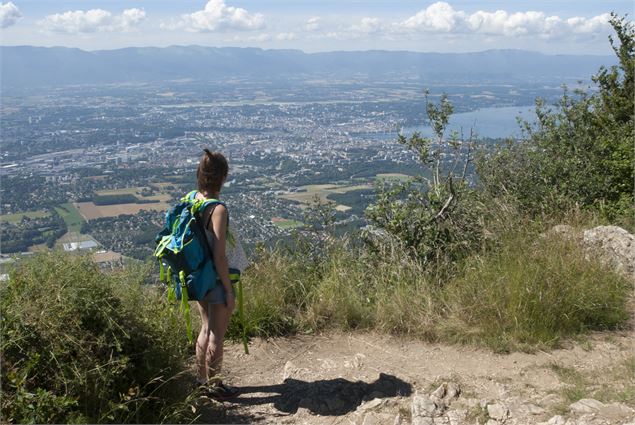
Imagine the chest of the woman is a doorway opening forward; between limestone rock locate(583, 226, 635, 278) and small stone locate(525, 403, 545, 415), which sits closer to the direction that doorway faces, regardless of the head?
the limestone rock

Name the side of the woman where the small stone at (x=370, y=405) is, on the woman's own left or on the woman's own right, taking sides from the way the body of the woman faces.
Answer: on the woman's own right

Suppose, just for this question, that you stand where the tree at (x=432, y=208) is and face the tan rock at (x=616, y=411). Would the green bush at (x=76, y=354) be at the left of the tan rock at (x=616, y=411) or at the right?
right

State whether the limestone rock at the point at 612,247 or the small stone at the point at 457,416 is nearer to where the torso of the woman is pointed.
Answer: the limestone rock

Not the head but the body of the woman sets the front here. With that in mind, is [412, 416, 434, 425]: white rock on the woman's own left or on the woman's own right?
on the woman's own right

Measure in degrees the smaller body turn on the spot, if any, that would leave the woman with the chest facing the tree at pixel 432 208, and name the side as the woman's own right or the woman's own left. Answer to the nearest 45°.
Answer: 0° — they already face it

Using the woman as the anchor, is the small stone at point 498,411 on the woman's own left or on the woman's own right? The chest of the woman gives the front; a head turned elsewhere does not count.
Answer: on the woman's own right

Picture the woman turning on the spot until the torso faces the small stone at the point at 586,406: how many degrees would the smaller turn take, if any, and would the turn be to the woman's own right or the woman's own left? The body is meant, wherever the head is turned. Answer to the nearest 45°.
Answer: approximately 90° to the woman's own right

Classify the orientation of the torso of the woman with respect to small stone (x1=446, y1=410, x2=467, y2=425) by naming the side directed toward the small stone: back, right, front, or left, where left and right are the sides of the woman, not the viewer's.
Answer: right

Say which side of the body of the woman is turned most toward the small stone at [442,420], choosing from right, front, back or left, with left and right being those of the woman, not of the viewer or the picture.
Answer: right

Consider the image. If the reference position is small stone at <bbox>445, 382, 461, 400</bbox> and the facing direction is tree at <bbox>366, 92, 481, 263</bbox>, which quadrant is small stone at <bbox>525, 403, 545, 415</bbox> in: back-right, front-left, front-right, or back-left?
back-right

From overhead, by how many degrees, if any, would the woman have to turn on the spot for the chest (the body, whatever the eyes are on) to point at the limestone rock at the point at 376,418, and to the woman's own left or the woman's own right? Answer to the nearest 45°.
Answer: approximately 90° to the woman's own right

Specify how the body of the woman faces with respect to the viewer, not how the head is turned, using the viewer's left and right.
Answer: facing away from the viewer and to the right of the viewer
